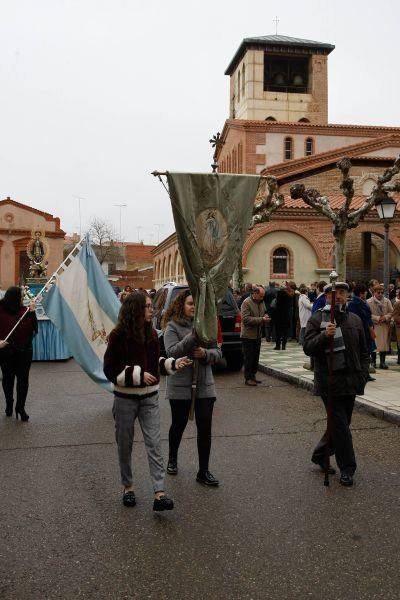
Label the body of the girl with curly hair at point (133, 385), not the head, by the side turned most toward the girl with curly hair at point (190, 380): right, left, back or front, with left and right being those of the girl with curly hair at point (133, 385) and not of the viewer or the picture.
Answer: left

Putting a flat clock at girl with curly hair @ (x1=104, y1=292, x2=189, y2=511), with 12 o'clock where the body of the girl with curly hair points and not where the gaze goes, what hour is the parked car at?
The parked car is roughly at 8 o'clock from the girl with curly hair.

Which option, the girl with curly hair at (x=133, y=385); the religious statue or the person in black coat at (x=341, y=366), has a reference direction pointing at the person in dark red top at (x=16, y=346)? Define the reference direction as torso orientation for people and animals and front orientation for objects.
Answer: the religious statue

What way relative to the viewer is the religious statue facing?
toward the camera

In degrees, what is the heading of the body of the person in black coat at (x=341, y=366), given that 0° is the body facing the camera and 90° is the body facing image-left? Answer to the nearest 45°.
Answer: approximately 0°

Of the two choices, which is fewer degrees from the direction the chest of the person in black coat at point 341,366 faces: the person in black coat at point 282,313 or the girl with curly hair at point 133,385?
the girl with curly hair

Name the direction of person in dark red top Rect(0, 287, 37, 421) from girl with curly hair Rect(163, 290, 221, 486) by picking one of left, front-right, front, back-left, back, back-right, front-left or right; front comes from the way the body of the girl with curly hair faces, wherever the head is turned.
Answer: back

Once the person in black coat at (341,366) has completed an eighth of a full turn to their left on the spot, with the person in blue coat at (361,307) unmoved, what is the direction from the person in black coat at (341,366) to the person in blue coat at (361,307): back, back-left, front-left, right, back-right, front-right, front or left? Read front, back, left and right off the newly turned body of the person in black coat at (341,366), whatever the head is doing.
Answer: back-left

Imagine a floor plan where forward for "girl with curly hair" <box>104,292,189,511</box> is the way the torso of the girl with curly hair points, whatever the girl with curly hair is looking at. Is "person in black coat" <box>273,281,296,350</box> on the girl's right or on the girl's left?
on the girl's left

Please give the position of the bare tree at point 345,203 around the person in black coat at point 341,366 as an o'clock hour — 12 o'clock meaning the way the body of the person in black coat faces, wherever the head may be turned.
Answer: The bare tree is roughly at 6 o'clock from the person in black coat.

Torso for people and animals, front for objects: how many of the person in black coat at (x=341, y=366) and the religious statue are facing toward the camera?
2

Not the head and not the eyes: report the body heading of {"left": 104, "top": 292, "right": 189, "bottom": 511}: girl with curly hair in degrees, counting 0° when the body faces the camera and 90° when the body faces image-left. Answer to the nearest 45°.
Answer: approximately 315°

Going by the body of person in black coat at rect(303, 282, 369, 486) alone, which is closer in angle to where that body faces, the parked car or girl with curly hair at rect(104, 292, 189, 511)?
the girl with curly hair

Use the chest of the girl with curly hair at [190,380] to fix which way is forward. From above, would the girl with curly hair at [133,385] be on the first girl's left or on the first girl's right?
on the first girl's right

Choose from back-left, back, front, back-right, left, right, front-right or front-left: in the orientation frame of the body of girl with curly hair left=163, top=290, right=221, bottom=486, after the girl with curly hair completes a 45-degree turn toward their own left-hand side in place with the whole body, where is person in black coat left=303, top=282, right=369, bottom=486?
front

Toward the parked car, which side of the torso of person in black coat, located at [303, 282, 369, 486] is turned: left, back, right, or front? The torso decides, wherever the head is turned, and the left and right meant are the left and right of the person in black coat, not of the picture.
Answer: back

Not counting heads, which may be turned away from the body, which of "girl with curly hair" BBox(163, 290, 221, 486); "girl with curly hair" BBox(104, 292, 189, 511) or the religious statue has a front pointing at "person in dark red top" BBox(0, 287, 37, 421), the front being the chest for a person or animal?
the religious statue
